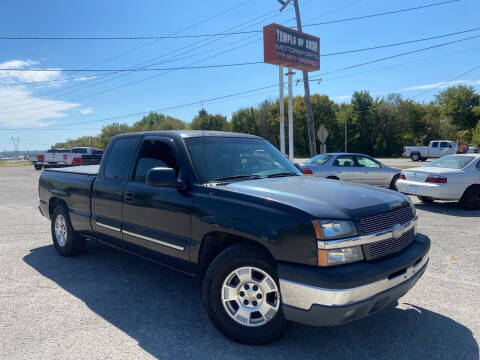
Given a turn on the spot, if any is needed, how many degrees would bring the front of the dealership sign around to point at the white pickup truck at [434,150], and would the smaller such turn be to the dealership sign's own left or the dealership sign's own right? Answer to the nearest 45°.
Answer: approximately 90° to the dealership sign's own left

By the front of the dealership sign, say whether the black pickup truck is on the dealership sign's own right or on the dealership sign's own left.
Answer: on the dealership sign's own right

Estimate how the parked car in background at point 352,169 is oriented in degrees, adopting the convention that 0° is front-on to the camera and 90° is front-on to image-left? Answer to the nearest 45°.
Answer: approximately 270°

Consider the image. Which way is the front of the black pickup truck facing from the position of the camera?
facing the viewer and to the right of the viewer

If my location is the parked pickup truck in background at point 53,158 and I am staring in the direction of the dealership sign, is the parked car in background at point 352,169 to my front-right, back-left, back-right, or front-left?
front-right

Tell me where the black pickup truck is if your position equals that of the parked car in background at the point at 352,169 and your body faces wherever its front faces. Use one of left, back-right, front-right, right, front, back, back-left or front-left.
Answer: right

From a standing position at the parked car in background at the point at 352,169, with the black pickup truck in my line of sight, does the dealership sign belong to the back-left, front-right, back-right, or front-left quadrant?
back-right

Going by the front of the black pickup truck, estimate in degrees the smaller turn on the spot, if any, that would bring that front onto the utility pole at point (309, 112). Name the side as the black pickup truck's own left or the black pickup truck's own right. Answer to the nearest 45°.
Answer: approximately 135° to the black pickup truck's own left

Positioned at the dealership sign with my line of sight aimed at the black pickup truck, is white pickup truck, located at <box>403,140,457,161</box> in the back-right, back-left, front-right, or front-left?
back-left

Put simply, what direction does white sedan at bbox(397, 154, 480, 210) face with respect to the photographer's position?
facing away from the viewer and to the right of the viewer

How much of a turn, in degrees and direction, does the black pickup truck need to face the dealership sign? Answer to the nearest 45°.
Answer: approximately 135° to its left
